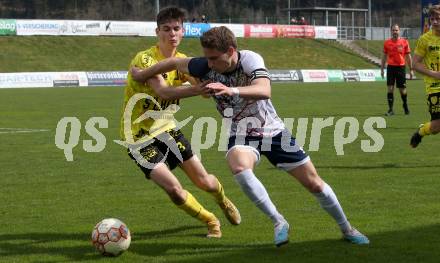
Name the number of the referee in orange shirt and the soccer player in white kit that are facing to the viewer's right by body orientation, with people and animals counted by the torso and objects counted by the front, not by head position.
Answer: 0

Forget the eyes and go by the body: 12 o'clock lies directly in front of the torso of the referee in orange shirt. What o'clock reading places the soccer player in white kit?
The soccer player in white kit is roughly at 12 o'clock from the referee in orange shirt.

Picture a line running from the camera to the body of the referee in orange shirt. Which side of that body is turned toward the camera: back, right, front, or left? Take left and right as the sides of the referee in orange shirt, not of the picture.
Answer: front

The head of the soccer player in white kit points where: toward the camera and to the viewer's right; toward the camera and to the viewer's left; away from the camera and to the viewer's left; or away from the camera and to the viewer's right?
toward the camera and to the viewer's left

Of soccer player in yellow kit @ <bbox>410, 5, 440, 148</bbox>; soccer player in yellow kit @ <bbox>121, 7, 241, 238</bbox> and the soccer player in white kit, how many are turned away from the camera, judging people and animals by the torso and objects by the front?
0

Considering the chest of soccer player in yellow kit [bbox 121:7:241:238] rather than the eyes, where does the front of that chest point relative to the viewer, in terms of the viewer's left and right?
facing the viewer and to the right of the viewer
